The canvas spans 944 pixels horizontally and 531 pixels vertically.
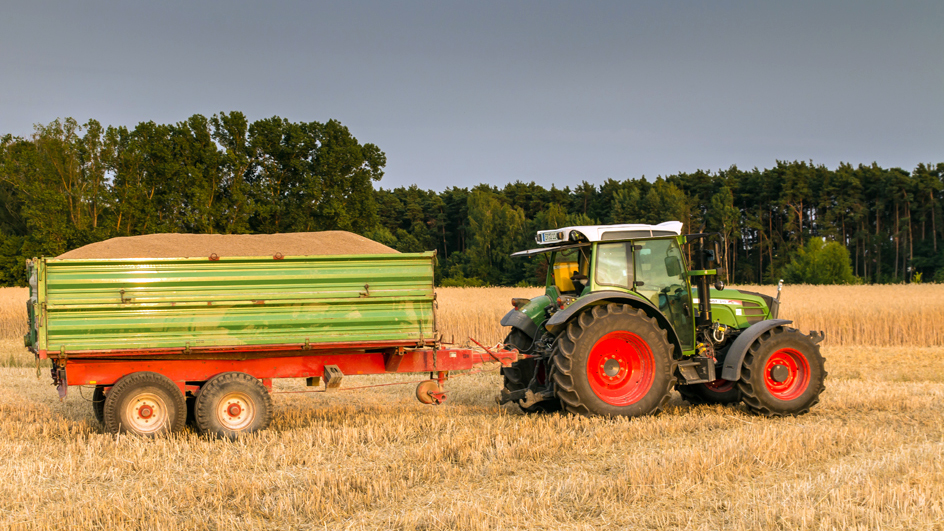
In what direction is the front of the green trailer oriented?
to the viewer's right

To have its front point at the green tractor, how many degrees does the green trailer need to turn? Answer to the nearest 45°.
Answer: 0° — it already faces it
